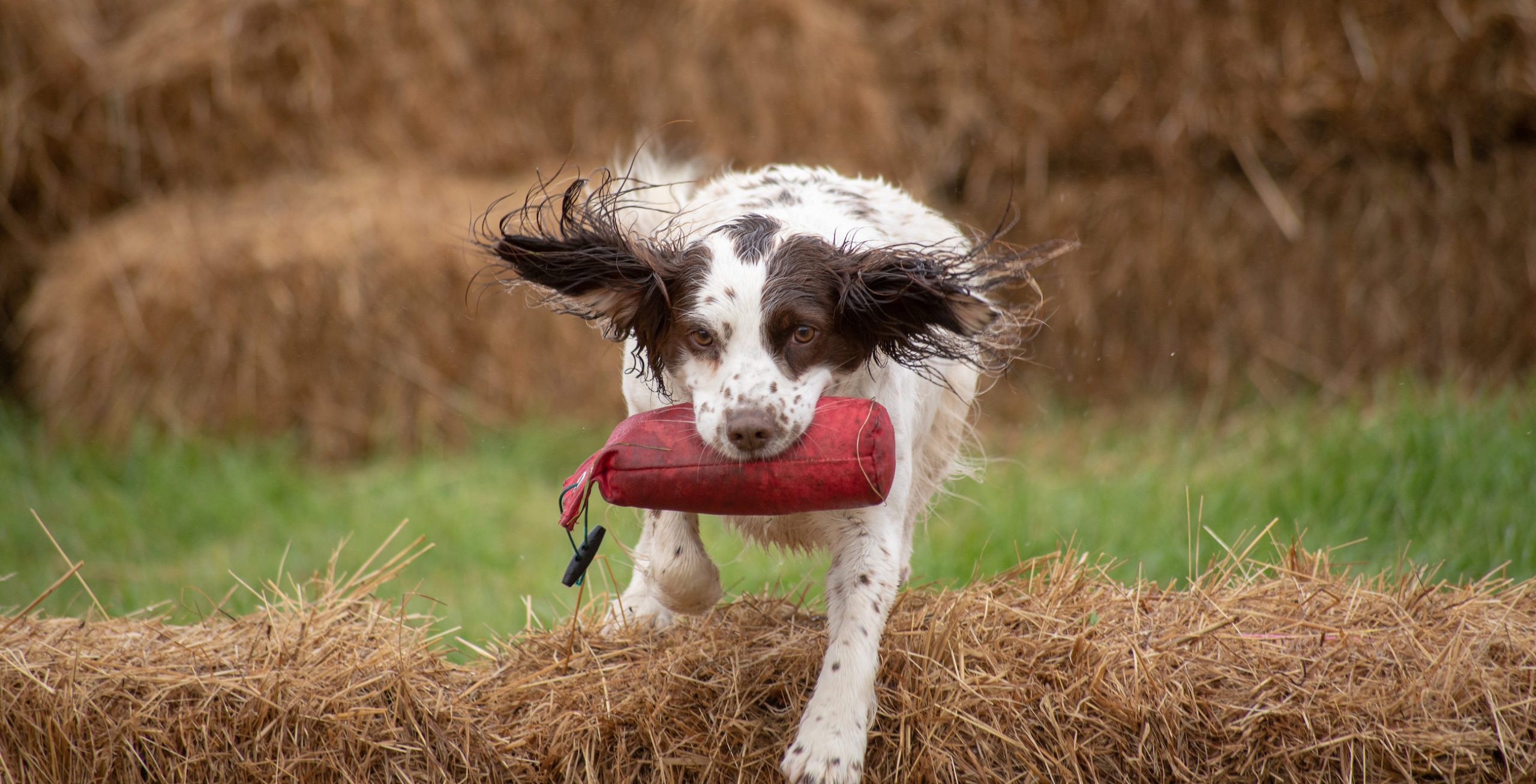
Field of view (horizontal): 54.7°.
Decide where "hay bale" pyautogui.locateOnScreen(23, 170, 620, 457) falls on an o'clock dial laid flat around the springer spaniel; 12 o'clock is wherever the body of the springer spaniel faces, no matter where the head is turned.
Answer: The hay bale is roughly at 5 o'clock from the springer spaniel.

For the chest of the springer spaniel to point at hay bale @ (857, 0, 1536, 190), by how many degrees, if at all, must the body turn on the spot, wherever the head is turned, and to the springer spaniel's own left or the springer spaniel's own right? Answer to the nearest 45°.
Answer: approximately 135° to the springer spaniel's own left

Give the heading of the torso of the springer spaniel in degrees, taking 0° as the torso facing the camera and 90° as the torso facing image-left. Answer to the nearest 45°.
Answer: approximately 0°

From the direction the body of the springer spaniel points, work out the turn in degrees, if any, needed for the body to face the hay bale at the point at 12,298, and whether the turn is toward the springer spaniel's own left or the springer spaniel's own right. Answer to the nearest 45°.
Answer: approximately 135° to the springer spaniel's own right
